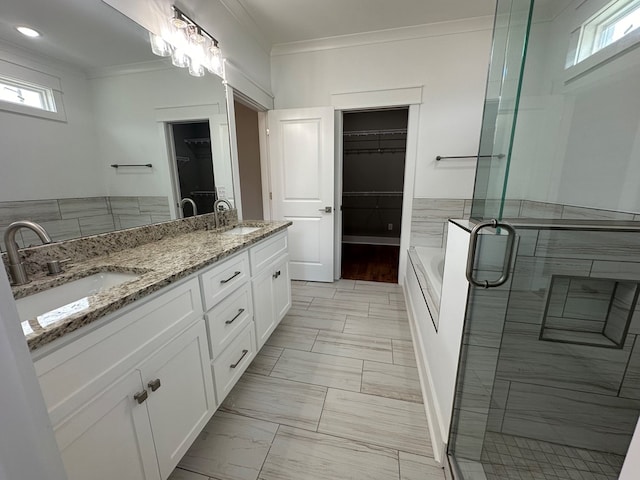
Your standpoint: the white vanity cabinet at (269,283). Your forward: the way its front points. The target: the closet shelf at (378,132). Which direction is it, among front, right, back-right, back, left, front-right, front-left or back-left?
left

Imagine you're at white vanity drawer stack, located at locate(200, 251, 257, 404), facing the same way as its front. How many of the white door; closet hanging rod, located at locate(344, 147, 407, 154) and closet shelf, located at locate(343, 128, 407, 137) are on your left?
3

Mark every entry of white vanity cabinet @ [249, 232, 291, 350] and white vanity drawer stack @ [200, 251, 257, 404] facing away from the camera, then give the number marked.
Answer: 0

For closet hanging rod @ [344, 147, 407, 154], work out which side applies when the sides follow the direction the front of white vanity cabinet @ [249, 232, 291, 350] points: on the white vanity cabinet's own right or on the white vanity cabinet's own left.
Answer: on the white vanity cabinet's own left

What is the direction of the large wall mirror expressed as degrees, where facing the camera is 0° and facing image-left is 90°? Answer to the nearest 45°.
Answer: approximately 315°

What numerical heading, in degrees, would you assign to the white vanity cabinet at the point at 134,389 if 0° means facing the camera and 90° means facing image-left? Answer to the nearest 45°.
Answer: approximately 315°

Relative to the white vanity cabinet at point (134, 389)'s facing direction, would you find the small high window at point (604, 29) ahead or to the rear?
ahead

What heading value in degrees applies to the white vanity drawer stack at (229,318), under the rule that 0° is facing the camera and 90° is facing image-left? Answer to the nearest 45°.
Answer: approximately 315°

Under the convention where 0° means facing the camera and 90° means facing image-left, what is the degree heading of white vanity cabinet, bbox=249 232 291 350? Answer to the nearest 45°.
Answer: approximately 315°
